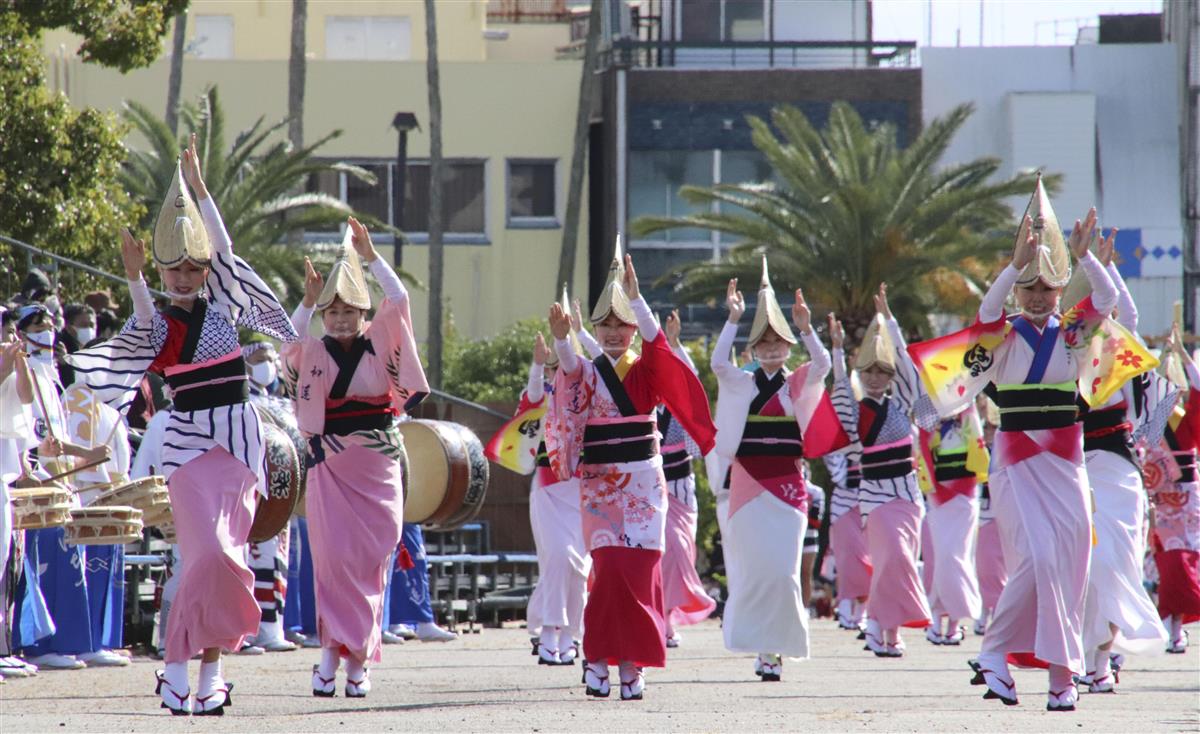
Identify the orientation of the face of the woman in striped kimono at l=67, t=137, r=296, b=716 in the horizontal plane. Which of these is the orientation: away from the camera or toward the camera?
toward the camera

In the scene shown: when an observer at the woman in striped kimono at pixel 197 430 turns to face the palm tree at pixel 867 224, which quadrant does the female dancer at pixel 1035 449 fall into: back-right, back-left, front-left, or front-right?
front-right

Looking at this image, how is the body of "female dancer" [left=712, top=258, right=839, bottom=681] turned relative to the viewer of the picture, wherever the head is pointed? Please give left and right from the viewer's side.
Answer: facing the viewer

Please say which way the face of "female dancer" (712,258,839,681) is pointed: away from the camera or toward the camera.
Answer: toward the camera

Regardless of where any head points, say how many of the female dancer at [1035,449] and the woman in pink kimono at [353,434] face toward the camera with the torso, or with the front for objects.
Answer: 2

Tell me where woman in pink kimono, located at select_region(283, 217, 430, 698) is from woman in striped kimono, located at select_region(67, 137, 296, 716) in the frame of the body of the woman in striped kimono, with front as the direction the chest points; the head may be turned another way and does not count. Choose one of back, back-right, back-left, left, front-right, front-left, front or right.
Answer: back-left

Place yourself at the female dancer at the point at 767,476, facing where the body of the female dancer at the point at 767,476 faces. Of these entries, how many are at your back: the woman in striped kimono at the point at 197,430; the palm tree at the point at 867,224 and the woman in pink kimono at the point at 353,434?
1

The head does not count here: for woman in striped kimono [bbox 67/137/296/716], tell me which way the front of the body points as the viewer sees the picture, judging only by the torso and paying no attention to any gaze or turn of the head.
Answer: toward the camera

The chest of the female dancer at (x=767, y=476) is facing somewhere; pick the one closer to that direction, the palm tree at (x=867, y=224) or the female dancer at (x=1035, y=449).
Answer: the female dancer

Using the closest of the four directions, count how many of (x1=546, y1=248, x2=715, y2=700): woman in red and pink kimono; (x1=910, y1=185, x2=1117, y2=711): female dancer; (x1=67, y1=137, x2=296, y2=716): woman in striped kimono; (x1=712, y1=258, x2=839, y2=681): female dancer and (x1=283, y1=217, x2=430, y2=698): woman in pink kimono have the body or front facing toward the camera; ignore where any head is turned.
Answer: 5

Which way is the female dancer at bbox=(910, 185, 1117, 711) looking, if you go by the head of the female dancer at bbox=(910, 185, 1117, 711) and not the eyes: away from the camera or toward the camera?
toward the camera

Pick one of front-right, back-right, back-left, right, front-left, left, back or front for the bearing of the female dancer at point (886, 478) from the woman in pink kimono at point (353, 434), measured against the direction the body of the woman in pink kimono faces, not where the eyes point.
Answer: back-left

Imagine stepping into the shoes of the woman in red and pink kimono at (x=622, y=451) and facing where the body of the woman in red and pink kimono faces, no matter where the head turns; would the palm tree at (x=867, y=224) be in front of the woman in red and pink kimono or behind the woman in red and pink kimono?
behind

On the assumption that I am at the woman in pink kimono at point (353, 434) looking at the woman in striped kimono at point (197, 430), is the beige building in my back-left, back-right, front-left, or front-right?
back-right

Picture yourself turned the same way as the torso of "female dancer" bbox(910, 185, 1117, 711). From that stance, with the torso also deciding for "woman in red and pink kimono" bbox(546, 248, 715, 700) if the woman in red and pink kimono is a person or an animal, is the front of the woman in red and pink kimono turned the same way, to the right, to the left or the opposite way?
the same way

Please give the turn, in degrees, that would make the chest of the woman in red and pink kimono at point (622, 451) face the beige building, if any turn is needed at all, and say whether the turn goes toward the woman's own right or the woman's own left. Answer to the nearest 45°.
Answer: approximately 180°

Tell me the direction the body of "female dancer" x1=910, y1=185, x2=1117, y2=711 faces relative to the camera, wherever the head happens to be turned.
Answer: toward the camera

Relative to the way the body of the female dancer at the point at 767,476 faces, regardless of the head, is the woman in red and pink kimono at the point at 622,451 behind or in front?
in front

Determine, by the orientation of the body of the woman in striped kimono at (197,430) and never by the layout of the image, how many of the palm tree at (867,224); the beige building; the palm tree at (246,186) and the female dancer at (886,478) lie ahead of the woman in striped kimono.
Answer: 0

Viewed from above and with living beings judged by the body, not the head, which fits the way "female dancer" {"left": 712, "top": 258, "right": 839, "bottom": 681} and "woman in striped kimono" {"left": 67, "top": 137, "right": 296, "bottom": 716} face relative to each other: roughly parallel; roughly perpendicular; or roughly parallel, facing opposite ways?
roughly parallel

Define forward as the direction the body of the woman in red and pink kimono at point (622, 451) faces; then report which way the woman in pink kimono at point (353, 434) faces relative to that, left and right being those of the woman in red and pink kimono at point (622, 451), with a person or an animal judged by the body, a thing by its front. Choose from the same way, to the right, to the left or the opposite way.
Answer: the same way
